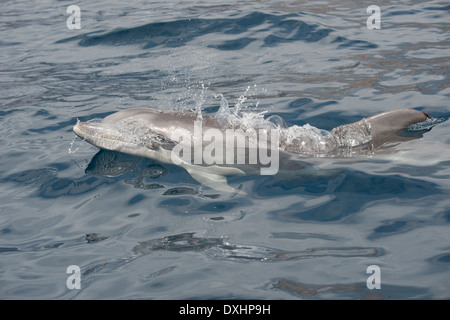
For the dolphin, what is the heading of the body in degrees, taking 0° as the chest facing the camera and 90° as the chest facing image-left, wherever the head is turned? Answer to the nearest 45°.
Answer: approximately 90°
